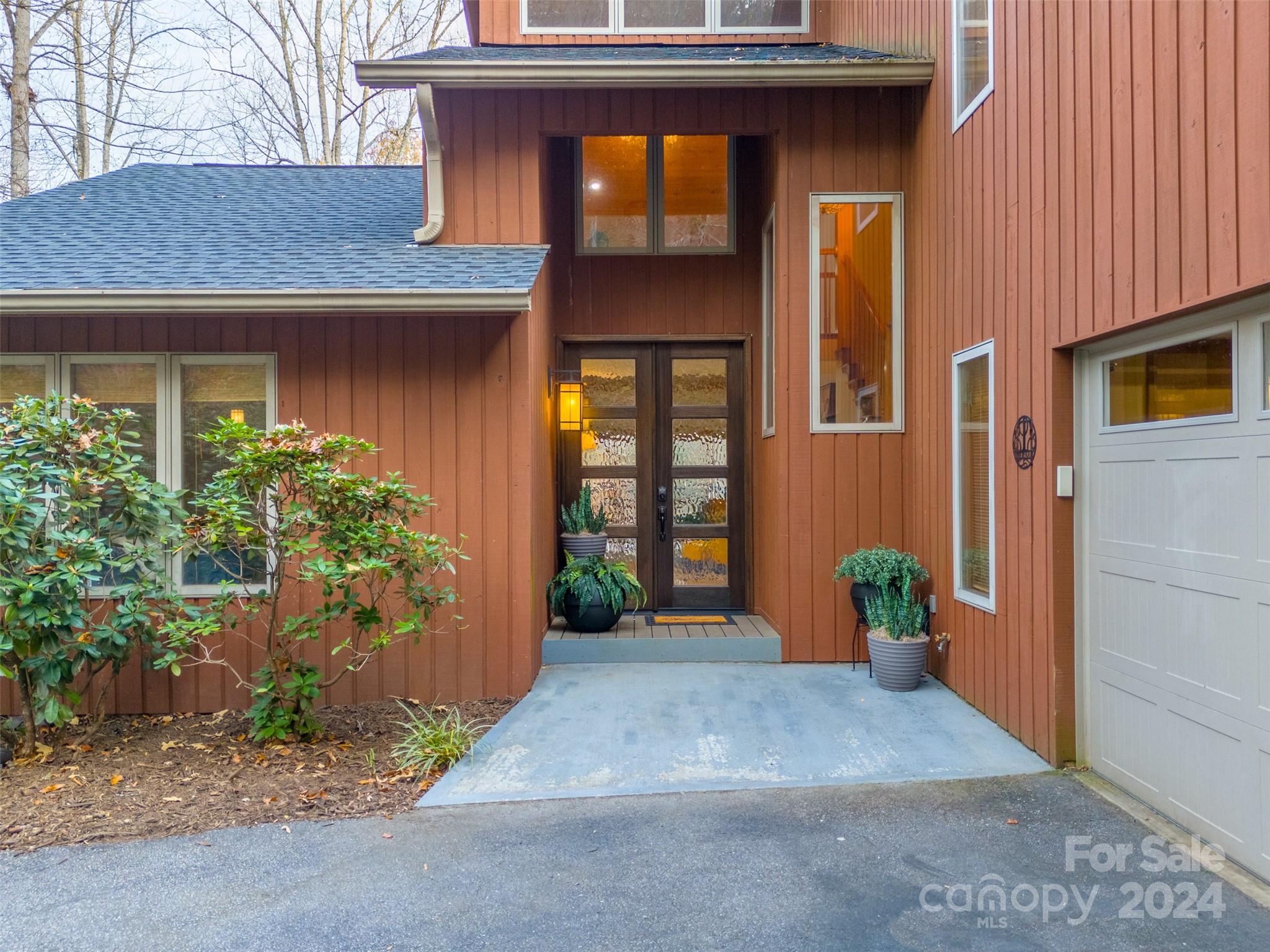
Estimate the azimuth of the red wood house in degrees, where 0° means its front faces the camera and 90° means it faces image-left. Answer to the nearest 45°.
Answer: approximately 0°

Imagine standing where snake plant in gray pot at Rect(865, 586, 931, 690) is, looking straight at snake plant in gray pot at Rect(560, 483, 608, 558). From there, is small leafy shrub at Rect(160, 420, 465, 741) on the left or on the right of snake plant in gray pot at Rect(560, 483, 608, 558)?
left

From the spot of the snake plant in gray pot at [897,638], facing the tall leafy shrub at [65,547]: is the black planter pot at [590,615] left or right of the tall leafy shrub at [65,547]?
right

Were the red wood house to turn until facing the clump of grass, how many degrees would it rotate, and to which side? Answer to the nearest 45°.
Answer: approximately 45° to its right
